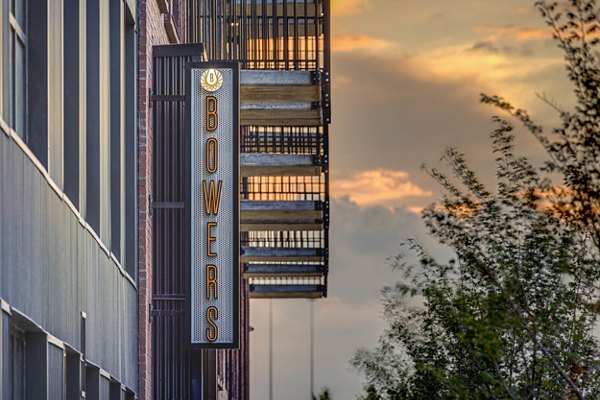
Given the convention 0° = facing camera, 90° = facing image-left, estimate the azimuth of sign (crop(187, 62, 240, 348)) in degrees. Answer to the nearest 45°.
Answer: approximately 0°
